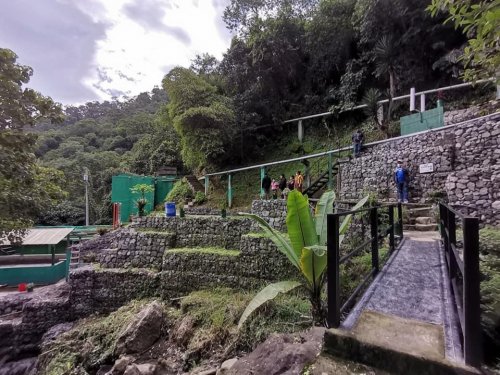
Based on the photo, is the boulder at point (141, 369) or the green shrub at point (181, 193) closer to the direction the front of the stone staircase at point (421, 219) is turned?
the boulder

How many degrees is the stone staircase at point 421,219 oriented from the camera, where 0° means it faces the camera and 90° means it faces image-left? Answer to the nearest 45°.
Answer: approximately 0°

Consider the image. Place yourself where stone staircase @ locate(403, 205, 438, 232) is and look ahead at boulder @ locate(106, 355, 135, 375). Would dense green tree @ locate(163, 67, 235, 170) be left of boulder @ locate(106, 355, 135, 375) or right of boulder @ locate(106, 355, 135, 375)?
right

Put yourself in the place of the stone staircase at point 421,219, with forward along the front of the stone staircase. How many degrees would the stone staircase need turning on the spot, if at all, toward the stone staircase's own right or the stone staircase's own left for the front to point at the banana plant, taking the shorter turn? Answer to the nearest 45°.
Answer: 0° — it already faces it
